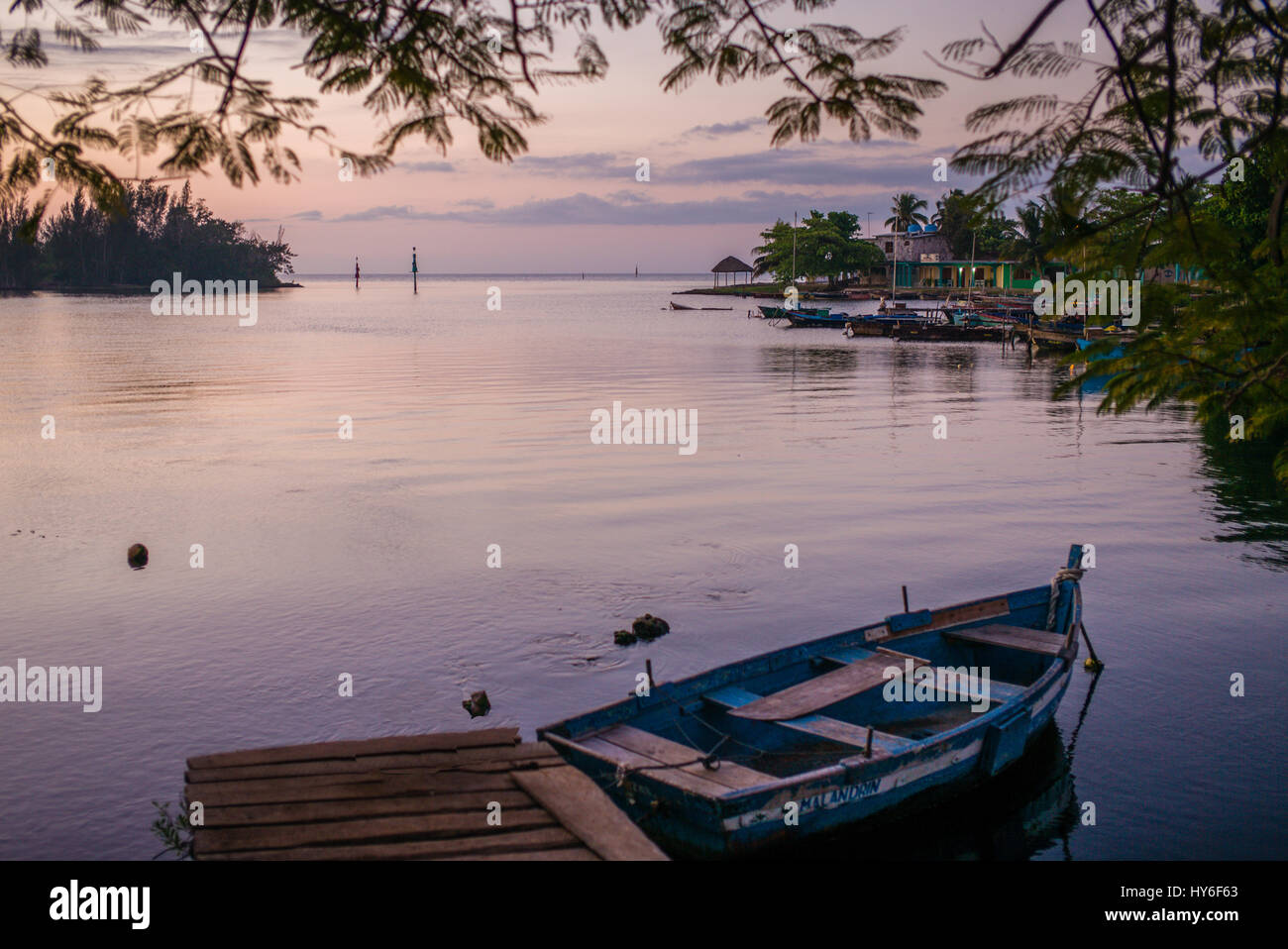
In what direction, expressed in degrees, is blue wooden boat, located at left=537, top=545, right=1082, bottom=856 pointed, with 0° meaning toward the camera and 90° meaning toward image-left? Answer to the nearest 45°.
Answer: approximately 225°

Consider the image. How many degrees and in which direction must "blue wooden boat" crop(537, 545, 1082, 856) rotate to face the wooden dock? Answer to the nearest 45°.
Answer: approximately 180°
